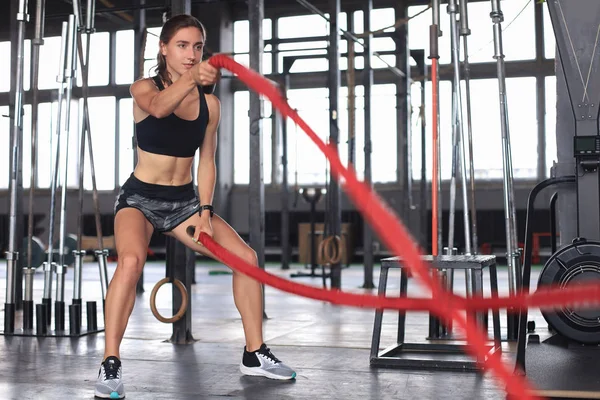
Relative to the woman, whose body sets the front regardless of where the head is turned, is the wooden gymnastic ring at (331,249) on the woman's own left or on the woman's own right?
on the woman's own left

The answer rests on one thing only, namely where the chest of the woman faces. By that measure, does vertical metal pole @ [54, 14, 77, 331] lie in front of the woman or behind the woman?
behind

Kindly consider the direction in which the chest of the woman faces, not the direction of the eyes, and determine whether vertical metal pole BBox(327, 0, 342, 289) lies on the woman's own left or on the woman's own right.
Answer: on the woman's own left

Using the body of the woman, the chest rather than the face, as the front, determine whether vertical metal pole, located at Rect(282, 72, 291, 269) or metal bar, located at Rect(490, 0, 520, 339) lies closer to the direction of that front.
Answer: the metal bar

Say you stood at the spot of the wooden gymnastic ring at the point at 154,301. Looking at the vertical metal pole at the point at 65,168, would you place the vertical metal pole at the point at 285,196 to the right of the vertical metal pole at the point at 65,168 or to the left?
right

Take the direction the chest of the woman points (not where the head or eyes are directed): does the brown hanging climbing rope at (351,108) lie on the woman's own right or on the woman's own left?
on the woman's own left

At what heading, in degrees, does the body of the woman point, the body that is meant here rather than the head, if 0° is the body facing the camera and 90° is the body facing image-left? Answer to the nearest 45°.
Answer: approximately 315°

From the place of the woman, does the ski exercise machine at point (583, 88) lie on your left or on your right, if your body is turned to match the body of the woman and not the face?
on your left

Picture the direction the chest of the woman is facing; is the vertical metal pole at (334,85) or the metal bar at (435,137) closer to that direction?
the metal bar
